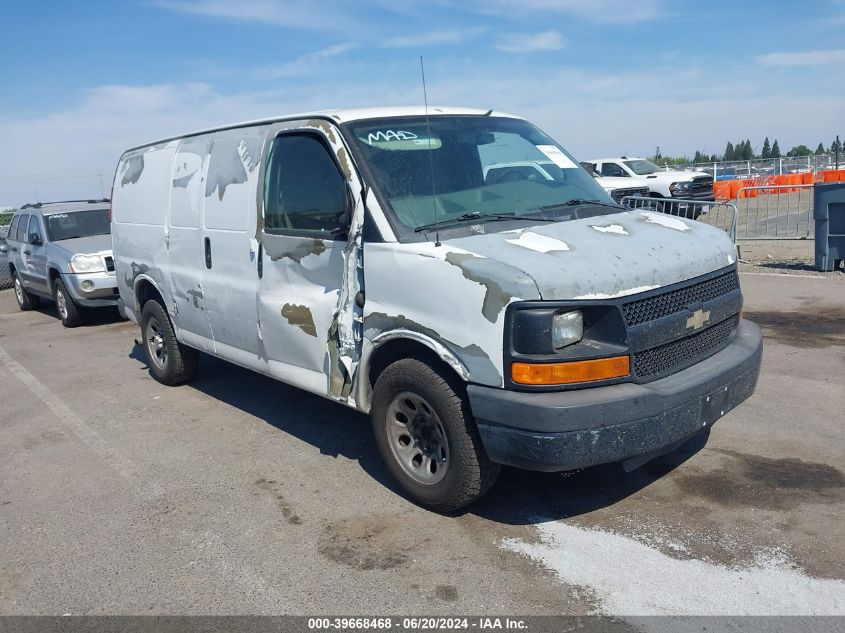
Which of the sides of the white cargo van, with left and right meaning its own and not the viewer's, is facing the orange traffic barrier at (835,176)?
left

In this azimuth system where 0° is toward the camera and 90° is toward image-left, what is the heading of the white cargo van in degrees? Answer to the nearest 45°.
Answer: approximately 315°

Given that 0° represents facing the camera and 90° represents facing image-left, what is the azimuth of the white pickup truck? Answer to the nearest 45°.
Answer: approximately 315°
